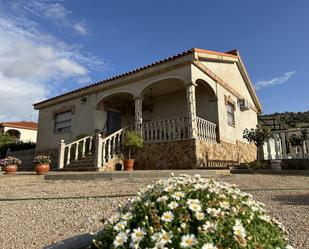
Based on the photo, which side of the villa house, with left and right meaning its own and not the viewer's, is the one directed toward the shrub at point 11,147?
right

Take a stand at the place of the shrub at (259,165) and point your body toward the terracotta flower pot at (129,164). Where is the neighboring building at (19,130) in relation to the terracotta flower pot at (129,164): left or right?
right

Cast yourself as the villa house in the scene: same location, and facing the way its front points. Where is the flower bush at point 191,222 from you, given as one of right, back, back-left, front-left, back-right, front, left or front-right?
front-left

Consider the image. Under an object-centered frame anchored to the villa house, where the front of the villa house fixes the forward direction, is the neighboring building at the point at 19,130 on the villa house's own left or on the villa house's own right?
on the villa house's own right

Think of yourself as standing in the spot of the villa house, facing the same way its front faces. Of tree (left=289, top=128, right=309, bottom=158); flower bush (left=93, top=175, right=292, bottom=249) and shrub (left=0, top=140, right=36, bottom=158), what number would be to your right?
1

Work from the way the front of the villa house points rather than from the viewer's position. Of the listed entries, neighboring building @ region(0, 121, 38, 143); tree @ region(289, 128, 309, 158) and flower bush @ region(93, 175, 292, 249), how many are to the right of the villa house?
1

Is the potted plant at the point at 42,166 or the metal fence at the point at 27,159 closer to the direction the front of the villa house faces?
the potted plant

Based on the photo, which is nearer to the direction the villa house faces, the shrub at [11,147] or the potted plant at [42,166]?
the potted plant

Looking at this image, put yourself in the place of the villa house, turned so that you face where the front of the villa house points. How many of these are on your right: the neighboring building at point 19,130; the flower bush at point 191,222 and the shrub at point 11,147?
2

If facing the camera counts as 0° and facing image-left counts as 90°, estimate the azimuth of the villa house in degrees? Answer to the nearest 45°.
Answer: approximately 45°

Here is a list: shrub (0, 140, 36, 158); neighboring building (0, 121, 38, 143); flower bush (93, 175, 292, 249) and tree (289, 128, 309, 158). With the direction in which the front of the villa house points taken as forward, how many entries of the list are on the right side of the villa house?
2
